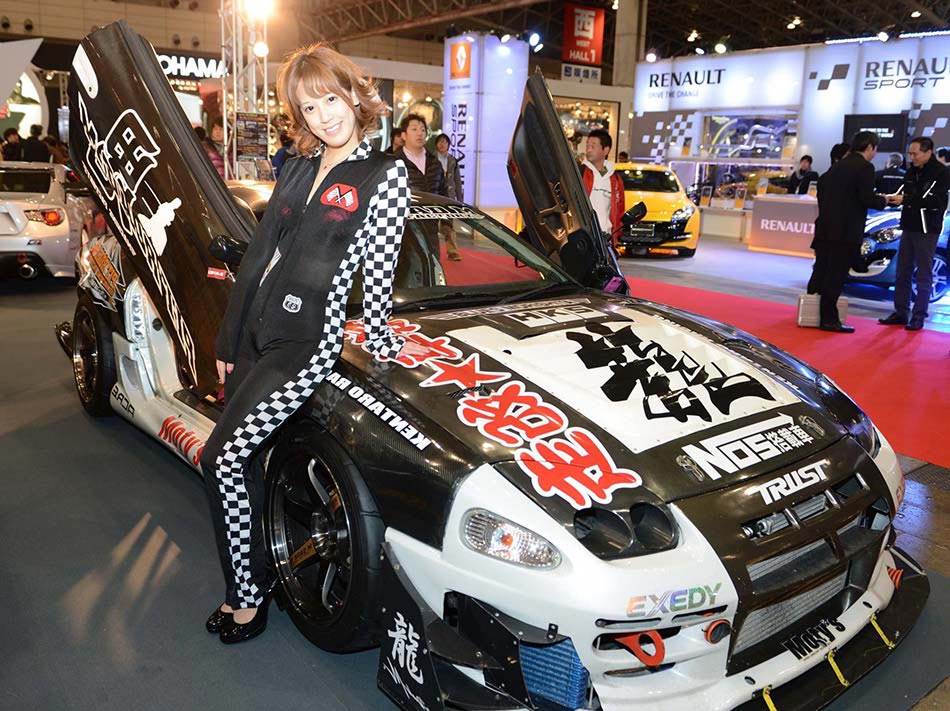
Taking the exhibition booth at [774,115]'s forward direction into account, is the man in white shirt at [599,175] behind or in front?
in front

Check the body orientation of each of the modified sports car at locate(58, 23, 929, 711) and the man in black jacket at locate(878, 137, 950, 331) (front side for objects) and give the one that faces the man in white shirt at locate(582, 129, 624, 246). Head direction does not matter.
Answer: the man in black jacket

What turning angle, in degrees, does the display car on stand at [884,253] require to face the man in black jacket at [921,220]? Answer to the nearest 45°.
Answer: approximately 45° to its left

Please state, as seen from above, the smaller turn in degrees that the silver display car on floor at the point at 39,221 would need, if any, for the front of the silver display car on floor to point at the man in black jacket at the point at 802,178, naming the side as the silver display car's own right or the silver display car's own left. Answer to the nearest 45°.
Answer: approximately 45° to the silver display car's own right

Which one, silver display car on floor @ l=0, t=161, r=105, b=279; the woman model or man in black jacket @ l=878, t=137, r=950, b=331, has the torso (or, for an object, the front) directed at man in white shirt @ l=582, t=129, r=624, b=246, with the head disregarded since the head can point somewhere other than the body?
the man in black jacket

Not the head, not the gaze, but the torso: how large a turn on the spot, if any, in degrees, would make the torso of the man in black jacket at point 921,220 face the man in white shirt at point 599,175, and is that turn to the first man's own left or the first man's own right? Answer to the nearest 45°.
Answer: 0° — they already face them

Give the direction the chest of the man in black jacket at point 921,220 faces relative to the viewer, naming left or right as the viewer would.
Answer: facing the viewer and to the left of the viewer

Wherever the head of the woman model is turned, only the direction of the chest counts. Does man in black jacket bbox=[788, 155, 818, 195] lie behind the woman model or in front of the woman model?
behind

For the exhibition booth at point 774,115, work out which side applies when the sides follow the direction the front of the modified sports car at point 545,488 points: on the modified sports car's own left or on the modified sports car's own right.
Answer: on the modified sports car's own left

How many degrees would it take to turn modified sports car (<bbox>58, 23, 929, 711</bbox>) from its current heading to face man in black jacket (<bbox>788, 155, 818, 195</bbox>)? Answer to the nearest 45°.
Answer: approximately 135° to its left

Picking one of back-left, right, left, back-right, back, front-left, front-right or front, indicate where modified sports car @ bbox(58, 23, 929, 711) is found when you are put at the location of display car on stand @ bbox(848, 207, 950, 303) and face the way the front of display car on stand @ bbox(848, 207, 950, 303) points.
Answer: front-left

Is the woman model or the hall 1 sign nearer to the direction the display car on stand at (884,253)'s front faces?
the woman model

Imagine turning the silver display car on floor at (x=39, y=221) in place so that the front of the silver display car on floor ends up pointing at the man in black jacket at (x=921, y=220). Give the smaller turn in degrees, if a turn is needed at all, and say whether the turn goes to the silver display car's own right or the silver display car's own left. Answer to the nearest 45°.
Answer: approximately 90° to the silver display car's own right

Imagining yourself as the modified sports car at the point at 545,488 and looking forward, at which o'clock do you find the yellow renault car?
The yellow renault car is roughly at 8 o'clock from the modified sports car.

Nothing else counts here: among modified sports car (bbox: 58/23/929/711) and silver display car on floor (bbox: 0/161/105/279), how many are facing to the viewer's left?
0

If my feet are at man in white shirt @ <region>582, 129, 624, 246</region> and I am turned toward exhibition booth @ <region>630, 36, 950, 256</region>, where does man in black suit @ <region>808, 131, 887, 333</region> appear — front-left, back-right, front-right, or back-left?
front-right

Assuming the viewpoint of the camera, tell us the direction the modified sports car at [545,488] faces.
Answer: facing the viewer and to the right of the viewer

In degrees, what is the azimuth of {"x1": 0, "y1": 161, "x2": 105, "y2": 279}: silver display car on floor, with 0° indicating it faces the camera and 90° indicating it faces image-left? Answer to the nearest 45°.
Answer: approximately 225°
